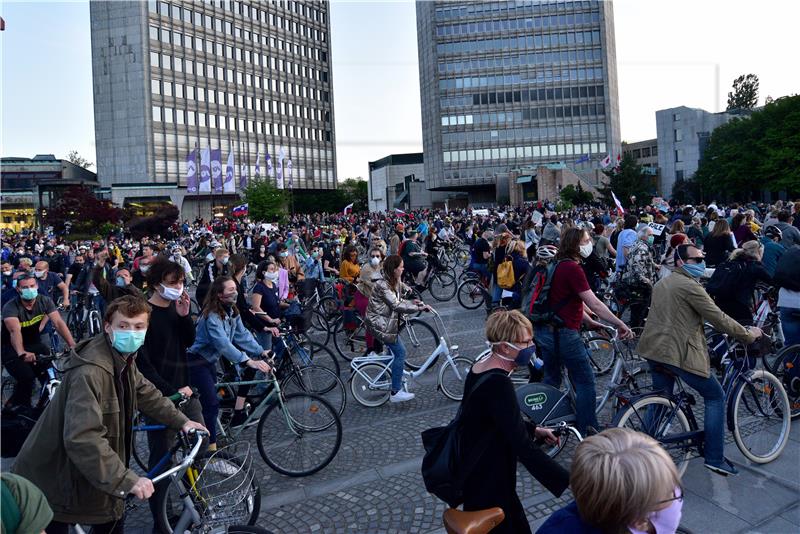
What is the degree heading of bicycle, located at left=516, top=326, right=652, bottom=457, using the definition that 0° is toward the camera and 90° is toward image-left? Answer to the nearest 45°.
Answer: approximately 270°

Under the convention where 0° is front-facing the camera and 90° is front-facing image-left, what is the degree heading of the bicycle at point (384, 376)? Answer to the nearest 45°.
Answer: approximately 270°

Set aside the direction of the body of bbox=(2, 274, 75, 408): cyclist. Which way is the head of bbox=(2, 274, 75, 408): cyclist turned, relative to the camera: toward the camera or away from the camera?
toward the camera

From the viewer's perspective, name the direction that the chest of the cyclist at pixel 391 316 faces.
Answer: to the viewer's right

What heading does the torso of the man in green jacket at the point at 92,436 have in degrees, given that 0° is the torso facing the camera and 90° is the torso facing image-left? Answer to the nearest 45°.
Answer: approximately 315°

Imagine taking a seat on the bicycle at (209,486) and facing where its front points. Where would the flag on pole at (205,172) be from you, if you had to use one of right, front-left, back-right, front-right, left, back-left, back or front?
back-left

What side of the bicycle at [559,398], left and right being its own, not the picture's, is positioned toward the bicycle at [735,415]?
front

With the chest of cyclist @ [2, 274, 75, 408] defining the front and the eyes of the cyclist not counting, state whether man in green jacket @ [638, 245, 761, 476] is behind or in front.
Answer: in front

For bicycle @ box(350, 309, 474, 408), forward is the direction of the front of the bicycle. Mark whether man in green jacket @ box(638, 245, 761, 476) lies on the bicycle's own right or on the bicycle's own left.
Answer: on the bicycle's own right

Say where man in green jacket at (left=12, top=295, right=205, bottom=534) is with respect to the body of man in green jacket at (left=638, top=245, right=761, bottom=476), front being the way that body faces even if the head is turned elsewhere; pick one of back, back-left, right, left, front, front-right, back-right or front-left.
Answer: back-right

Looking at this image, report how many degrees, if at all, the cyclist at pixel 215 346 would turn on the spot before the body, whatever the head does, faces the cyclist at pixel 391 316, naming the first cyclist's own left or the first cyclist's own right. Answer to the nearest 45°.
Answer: approximately 45° to the first cyclist's own left

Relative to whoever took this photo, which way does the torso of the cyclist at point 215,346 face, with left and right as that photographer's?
facing to the right of the viewer
